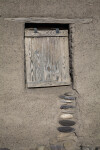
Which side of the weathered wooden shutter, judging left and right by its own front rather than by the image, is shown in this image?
front
